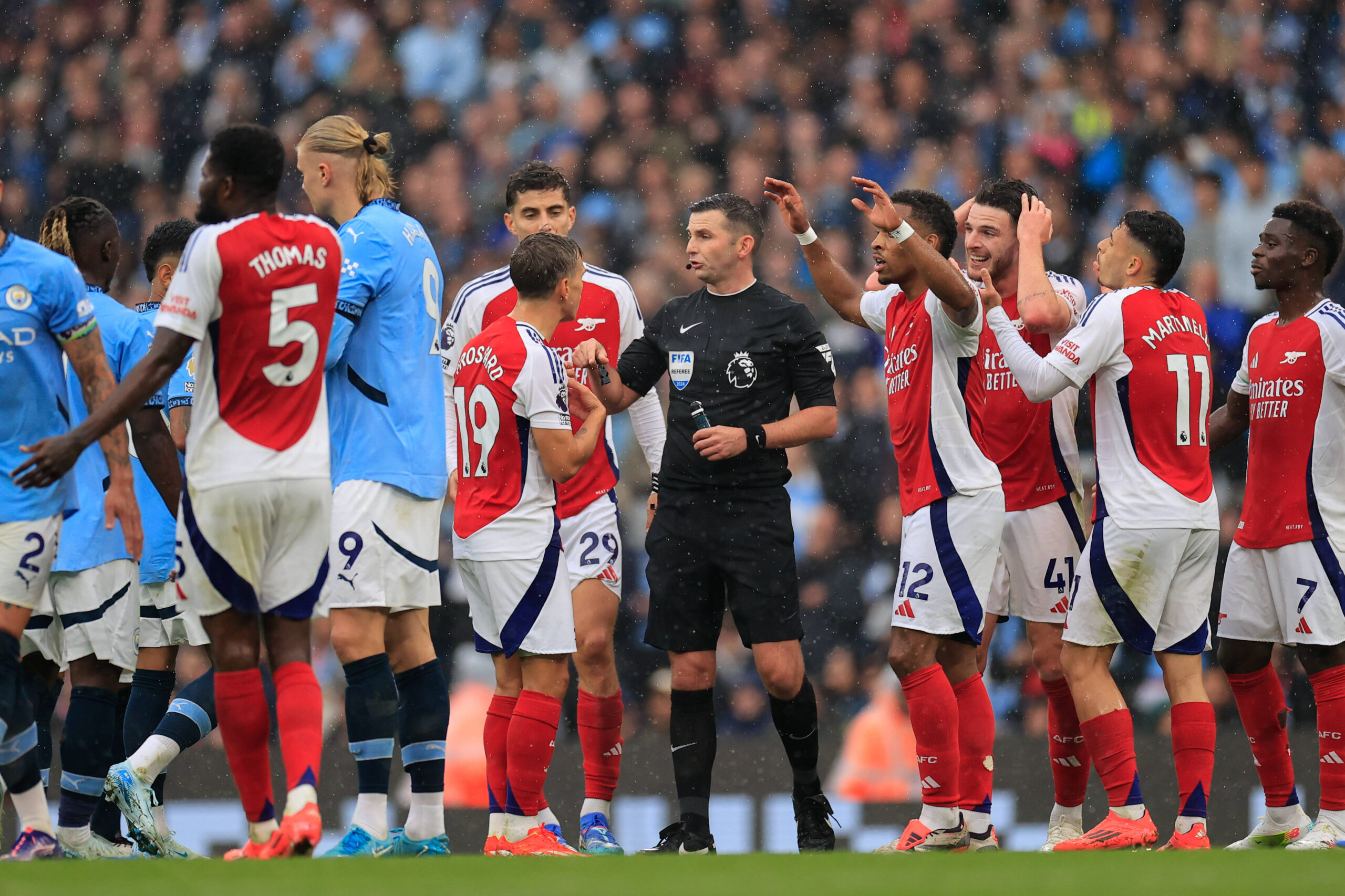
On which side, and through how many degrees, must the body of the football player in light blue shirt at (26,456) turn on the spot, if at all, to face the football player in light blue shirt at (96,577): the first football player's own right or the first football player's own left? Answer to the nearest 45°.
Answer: approximately 135° to the first football player's own right

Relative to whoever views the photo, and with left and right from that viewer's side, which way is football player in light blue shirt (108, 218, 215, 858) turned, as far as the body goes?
facing to the right of the viewer

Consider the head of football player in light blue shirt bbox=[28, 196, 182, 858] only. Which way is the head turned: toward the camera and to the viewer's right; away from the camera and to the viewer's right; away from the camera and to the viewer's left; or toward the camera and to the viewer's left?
away from the camera and to the viewer's right

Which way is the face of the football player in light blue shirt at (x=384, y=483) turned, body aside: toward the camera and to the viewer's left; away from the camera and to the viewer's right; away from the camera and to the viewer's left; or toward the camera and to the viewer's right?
away from the camera and to the viewer's left

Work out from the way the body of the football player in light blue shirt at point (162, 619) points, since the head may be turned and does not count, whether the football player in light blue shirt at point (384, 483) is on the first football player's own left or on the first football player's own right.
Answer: on the first football player's own right
